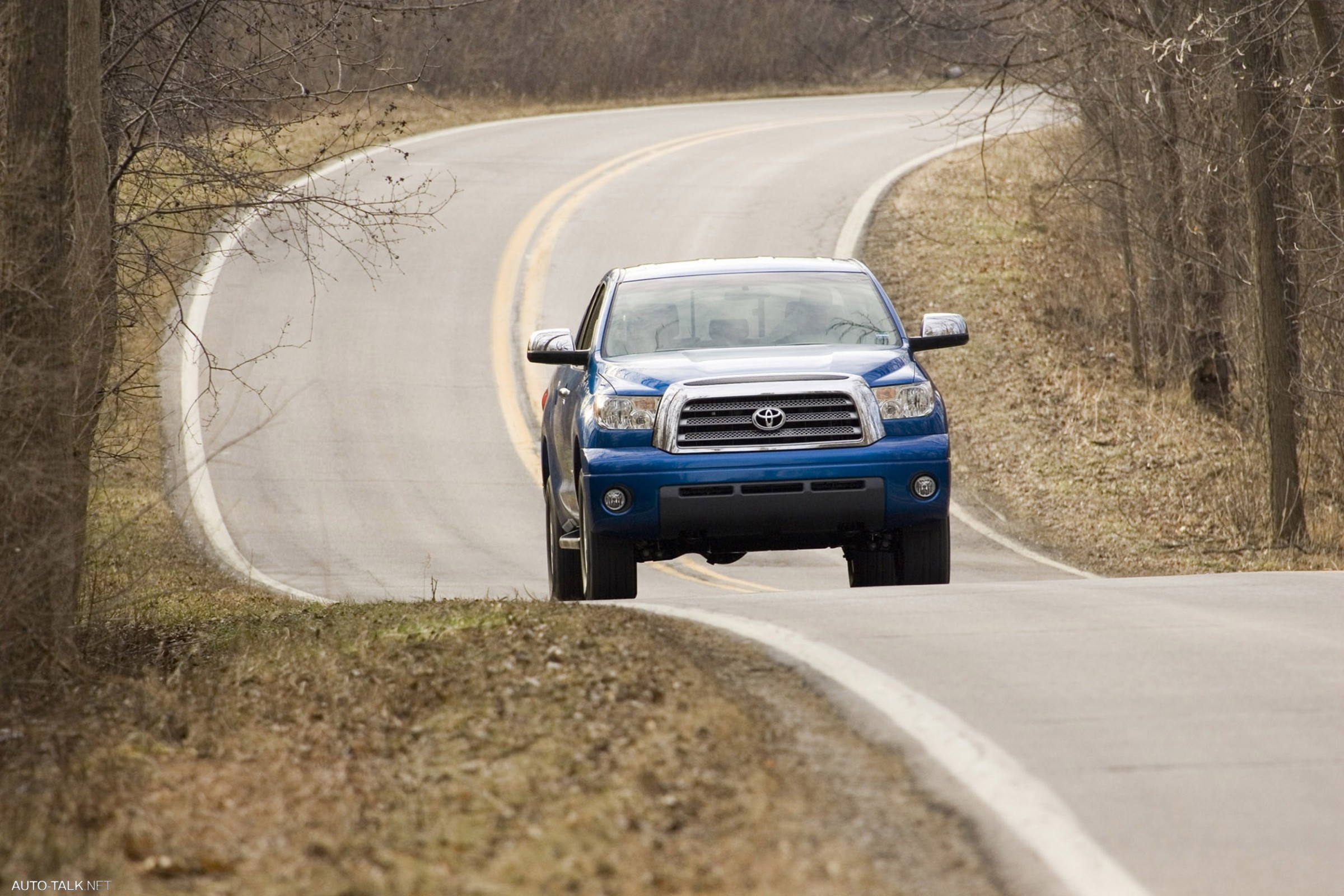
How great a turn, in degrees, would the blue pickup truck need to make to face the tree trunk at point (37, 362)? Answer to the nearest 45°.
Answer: approximately 90° to its right

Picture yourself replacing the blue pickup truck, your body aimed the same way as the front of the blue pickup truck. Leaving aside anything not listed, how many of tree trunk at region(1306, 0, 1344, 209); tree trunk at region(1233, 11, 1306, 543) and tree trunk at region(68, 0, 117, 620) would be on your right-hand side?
1

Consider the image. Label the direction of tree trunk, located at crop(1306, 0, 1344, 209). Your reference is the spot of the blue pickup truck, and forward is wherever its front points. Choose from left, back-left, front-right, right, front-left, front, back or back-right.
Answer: back-left

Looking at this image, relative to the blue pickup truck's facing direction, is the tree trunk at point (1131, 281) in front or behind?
behind

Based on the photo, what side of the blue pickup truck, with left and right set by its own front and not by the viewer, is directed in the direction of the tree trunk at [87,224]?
right

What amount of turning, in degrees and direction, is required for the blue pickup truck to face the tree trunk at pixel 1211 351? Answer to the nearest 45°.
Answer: approximately 135° to its left

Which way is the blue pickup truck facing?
toward the camera

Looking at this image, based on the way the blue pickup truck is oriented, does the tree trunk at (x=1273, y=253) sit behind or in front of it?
behind
